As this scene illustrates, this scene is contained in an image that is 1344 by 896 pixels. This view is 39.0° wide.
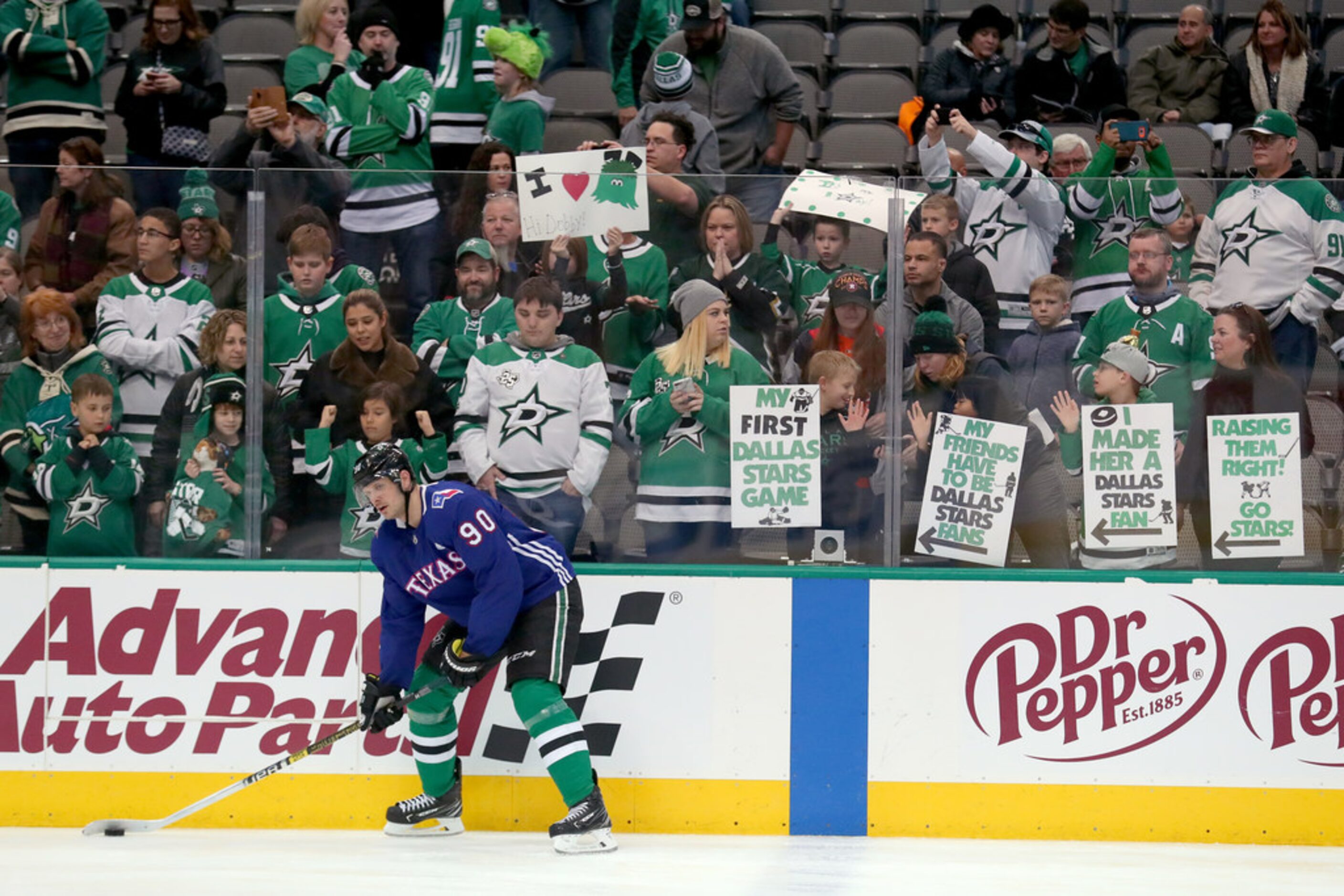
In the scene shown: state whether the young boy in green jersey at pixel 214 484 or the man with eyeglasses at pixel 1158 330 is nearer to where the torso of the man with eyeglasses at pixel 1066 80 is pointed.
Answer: the man with eyeglasses

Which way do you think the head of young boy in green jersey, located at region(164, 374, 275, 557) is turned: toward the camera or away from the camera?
toward the camera

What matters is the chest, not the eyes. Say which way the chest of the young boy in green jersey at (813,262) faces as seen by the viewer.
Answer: toward the camera

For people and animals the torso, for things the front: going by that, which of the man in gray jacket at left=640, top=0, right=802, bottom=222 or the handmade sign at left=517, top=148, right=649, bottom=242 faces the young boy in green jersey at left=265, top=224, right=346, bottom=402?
the man in gray jacket

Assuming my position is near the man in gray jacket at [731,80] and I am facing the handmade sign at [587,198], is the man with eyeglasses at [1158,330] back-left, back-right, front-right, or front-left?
front-left

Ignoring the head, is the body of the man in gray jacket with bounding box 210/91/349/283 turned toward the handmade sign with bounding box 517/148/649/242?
no

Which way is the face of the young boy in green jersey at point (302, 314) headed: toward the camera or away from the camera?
toward the camera

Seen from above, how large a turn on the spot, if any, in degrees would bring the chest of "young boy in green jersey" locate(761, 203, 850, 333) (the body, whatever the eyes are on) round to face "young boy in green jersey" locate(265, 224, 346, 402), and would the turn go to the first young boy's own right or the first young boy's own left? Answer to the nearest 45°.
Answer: approximately 90° to the first young boy's own right

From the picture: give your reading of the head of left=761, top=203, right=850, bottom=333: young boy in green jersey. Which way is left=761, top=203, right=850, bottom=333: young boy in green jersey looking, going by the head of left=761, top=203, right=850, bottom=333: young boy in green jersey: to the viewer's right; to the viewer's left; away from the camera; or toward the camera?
toward the camera

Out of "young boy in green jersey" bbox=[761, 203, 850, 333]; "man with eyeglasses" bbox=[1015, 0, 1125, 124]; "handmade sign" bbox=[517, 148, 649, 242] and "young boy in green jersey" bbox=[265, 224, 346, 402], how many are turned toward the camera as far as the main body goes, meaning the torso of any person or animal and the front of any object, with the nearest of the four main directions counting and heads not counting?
4

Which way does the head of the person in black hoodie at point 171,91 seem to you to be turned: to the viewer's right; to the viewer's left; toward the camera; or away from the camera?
toward the camera

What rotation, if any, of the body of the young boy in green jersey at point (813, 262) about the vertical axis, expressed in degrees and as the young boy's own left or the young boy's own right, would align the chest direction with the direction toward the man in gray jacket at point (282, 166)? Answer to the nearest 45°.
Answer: approximately 135° to the young boy's own right

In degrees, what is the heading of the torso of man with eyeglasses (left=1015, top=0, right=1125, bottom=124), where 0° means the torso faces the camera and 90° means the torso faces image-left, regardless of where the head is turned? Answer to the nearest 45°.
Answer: approximately 0°

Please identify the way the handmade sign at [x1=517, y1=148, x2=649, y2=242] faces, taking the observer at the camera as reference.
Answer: facing the viewer

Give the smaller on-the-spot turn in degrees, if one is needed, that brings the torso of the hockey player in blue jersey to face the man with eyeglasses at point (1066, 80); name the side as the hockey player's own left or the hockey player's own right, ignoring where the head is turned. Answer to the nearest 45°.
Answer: approximately 180°

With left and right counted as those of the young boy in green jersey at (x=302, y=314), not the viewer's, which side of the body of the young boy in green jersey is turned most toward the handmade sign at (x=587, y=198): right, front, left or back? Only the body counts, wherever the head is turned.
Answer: left

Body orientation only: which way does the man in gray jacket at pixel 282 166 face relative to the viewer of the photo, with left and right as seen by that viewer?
facing the viewer and to the left of the viewer
